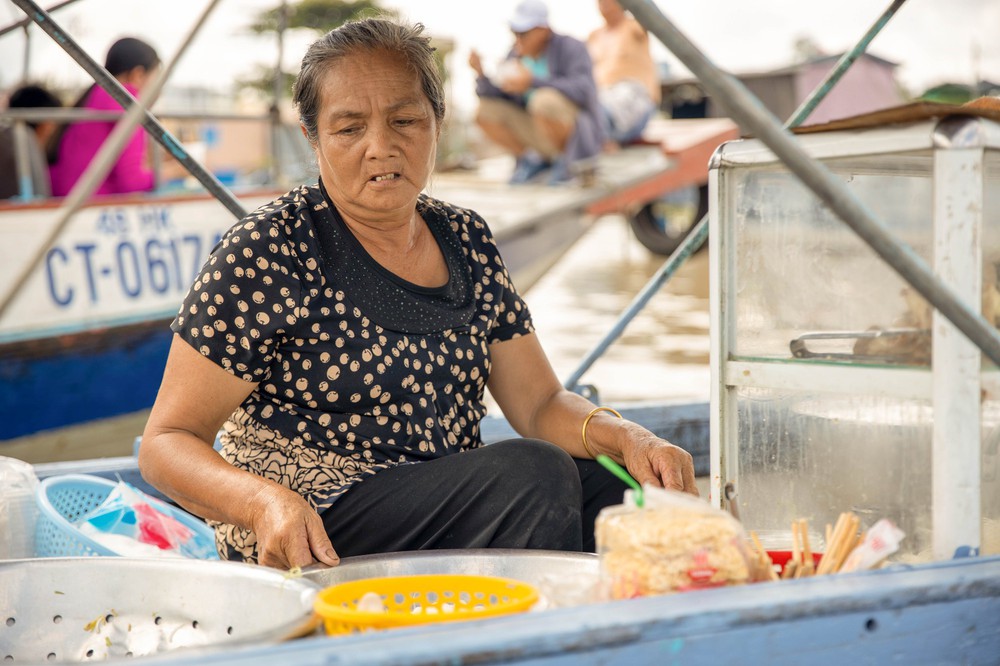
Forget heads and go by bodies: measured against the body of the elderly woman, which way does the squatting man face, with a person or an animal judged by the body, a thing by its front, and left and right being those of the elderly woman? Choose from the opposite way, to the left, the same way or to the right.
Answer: to the right

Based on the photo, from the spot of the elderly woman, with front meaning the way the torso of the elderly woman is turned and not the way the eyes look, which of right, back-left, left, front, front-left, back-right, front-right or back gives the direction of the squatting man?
back-left

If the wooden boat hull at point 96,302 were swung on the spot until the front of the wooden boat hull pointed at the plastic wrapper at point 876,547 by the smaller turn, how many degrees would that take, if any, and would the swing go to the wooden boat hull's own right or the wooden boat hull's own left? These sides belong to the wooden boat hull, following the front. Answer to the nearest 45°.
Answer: approximately 90° to the wooden boat hull's own right

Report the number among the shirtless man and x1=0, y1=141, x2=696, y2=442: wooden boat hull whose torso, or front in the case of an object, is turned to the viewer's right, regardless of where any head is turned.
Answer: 1

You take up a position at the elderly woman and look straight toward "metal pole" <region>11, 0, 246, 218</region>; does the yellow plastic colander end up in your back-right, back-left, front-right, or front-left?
back-left
